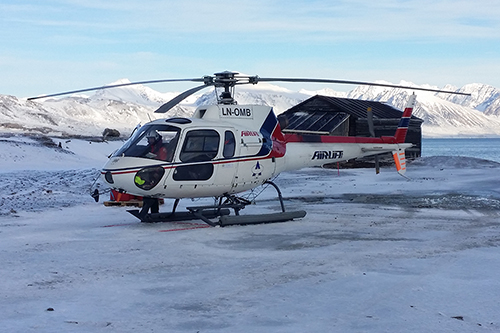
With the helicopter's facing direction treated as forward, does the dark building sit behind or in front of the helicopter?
behind

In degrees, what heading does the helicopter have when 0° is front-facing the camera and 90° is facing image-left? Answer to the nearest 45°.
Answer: approximately 45°
